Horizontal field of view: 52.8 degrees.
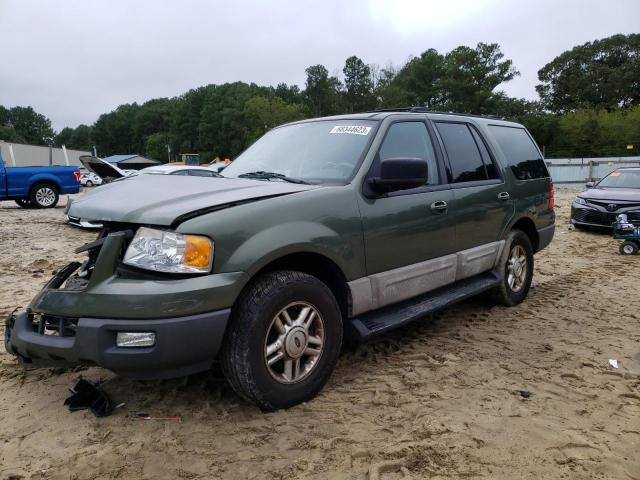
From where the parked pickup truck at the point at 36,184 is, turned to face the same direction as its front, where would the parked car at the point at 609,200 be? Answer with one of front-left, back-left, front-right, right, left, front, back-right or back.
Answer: back-left

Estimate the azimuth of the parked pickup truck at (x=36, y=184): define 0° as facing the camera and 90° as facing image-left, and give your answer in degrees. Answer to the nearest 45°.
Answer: approximately 90°

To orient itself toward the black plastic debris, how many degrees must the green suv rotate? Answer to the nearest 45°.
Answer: approximately 45° to its right

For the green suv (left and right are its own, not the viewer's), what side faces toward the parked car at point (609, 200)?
back

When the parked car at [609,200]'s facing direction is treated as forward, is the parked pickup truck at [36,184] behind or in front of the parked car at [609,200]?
in front

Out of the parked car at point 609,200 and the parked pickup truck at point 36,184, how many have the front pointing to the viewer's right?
0

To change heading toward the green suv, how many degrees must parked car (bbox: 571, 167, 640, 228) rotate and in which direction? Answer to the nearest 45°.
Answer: approximately 45° to its left

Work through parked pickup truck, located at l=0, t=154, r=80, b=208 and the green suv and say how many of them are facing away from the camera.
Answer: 0

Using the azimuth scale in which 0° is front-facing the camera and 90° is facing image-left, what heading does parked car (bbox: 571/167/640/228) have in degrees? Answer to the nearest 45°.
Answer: approximately 45°
